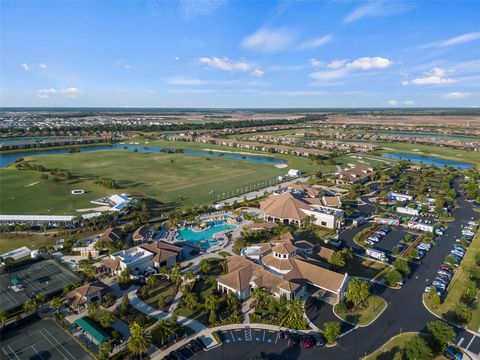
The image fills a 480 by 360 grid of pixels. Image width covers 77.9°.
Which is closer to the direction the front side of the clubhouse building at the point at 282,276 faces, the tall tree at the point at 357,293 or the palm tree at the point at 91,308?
the tall tree

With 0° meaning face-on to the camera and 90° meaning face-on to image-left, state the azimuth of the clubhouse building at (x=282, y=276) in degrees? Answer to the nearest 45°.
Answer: approximately 315°

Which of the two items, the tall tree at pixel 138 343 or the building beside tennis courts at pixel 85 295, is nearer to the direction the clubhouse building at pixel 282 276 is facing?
the tall tree

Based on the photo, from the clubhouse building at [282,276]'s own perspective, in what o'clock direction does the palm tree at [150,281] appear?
The palm tree is roughly at 4 o'clock from the clubhouse building.

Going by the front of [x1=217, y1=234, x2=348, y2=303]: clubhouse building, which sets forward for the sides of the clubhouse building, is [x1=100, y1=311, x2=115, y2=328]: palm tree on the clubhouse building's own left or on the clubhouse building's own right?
on the clubhouse building's own right

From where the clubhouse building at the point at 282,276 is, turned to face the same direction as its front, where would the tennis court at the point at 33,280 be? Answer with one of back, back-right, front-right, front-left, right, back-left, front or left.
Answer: back-right

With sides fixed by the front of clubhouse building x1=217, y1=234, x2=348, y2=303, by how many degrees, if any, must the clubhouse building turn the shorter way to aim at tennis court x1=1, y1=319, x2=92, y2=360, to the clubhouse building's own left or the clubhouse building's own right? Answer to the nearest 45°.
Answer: approximately 90° to the clubhouse building's own right

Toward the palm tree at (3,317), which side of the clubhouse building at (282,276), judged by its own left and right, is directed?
right

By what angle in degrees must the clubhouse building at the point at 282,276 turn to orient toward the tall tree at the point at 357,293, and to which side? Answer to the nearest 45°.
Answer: approximately 45° to its left

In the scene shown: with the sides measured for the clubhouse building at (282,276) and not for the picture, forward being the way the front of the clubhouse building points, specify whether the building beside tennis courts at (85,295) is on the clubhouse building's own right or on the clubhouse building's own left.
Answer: on the clubhouse building's own right

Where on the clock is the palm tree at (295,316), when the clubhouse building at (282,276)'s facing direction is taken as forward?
The palm tree is roughly at 1 o'clock from the clubhouse building.

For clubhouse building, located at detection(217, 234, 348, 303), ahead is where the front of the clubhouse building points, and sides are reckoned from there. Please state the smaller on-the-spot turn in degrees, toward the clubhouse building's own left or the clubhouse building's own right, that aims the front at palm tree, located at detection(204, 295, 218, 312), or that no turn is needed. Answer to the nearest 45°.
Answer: approximately 90° to the clubhouse building's own right
